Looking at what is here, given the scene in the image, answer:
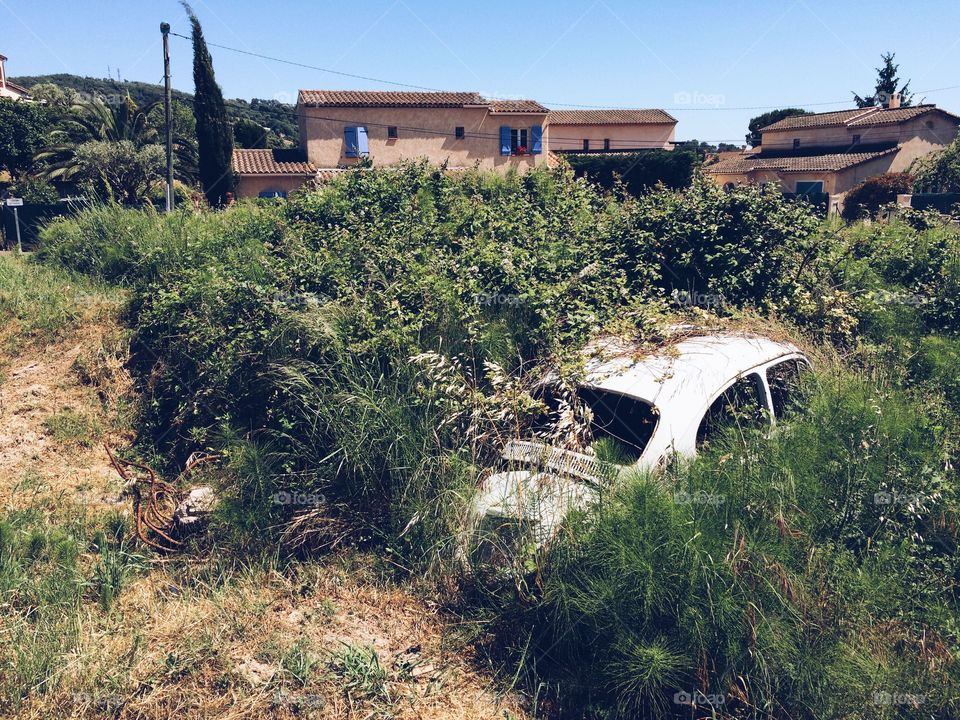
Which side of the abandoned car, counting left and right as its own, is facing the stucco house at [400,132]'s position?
left

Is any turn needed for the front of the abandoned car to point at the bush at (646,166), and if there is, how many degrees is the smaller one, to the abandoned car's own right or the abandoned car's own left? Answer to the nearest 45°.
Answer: approximately 45° to the abandoned car's own left

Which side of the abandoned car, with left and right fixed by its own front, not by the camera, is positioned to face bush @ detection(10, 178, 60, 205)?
left

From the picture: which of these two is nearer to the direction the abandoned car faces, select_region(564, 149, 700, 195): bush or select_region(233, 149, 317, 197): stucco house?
the bush

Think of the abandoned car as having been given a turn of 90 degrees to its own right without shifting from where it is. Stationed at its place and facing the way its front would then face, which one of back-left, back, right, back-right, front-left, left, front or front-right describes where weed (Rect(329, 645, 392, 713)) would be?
right

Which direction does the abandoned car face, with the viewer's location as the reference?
facing away from the viewer and to the right of the viewer

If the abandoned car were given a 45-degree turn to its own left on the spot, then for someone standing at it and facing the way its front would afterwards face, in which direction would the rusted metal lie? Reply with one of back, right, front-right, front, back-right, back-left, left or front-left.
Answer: left

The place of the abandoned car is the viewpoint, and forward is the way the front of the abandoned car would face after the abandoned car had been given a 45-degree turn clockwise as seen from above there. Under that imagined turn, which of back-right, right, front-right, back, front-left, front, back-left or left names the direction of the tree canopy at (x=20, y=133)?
back-left

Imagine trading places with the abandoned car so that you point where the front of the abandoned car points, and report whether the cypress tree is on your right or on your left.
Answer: on your left
